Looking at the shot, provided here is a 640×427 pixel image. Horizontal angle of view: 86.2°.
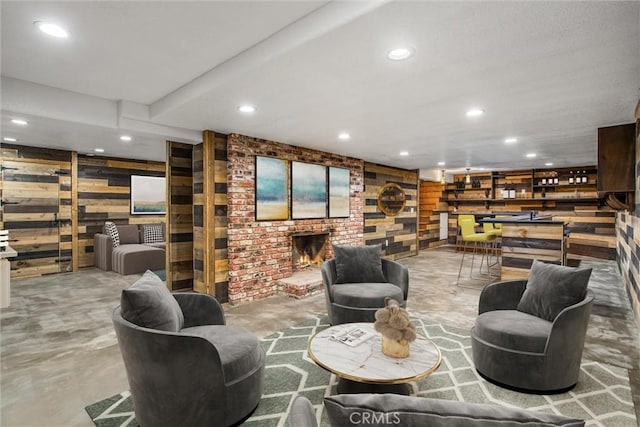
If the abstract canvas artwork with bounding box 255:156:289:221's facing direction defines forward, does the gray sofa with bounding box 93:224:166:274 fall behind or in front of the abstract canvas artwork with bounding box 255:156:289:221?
behind

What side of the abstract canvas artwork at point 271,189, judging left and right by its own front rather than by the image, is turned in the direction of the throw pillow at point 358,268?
front

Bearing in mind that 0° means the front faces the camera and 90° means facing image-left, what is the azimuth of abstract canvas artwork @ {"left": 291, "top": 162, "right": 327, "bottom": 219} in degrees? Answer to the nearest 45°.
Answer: approximately 315°

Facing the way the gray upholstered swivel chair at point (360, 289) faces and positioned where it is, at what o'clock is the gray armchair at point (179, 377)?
The gray armchair is roughly at 1 o'clock from the gray upholstered swivel chair.

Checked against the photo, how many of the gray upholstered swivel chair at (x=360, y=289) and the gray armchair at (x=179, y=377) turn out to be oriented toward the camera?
1

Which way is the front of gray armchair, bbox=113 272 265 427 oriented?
to the viewer's right

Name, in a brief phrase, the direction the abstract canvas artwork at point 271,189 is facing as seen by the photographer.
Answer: facing the viewer and to the right of the viewer

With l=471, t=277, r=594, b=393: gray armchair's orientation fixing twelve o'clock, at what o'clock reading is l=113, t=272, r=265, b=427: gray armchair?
l=113, t=272, r=265, b=427: gray armchair is roughly at 12 o'clock from l=471, t=277, r=594, b=393: gray armchair.

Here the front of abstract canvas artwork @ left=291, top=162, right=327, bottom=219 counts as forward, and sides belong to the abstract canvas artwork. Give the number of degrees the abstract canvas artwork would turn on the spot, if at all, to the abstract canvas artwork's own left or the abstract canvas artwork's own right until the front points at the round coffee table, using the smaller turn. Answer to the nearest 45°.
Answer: approximately 45° to the abstract canvas artwork's own right

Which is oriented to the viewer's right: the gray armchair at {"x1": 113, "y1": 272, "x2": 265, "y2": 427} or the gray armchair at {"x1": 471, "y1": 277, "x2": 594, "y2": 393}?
the gray armchair at {"x1": 113, "y1": 272, "x2": 265, "y2": 427}

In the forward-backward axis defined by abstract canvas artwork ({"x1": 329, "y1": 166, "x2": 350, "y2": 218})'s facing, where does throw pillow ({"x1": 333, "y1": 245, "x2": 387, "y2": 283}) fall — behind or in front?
in front

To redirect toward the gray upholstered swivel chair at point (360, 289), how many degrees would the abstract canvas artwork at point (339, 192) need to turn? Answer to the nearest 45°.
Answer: approximately 45° to its right

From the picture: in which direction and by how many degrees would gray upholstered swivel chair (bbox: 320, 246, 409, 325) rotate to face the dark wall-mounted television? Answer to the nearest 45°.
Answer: approximately 90° to its left
